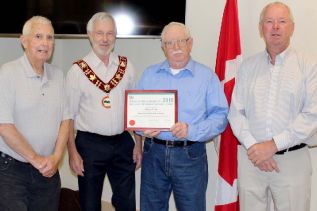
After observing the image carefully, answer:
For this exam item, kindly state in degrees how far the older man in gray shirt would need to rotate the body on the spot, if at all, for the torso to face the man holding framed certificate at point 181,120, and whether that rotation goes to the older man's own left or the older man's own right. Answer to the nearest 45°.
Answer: approximately 45° to the older man's own left

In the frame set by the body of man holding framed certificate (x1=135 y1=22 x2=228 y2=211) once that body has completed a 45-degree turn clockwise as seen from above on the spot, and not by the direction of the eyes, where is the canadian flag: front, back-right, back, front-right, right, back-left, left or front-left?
back

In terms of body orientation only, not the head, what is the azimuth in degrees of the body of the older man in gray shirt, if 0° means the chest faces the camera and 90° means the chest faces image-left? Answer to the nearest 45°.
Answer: approximately 315°

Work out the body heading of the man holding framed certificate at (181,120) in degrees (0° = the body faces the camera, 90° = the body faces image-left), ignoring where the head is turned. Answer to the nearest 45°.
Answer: approximately 0°

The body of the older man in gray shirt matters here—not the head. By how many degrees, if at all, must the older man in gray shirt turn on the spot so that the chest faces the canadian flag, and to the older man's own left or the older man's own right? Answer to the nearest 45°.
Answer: approximately 45° to the older man's own left

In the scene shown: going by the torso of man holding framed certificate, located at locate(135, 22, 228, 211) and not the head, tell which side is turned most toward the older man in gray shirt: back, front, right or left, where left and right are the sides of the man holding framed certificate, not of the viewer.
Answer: right
